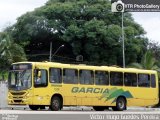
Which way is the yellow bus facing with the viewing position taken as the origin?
facing the viewer and to the left of the viewer
